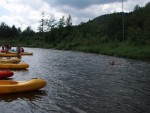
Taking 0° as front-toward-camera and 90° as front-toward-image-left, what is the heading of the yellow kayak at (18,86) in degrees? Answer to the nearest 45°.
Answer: approximately 270°
